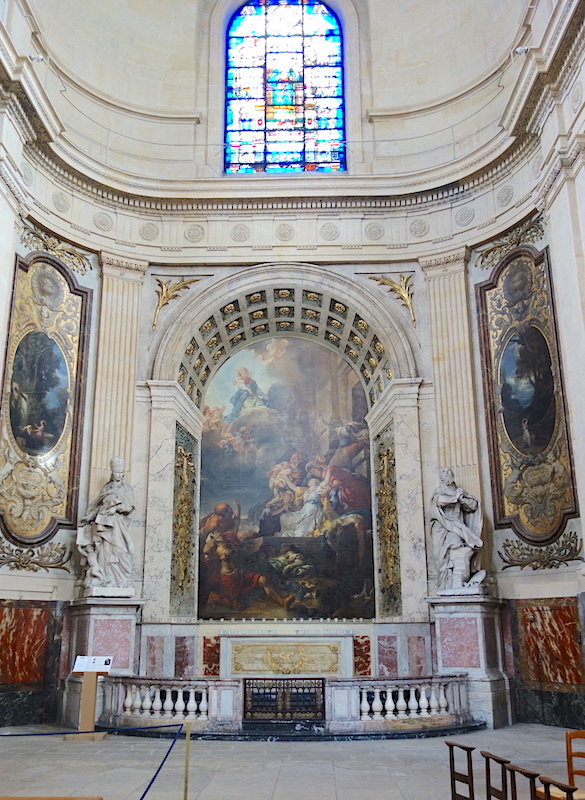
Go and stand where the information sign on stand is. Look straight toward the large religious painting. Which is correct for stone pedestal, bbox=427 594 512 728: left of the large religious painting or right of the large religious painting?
right

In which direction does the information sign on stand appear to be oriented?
toward the camera

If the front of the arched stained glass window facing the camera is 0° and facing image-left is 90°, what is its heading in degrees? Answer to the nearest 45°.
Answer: approximately 0°

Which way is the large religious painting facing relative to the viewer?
toward the camera

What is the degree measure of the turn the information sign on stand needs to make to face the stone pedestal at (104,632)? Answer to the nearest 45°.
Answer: approximately 180°

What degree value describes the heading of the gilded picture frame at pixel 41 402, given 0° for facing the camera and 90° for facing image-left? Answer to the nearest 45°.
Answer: approximately 315°

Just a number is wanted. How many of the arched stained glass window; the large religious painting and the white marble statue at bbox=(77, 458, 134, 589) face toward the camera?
3

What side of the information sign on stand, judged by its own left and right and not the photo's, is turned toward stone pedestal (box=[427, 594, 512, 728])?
left

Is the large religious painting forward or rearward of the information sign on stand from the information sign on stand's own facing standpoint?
rearward

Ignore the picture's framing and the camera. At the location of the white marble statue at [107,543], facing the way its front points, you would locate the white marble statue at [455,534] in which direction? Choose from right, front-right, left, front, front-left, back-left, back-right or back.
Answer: left

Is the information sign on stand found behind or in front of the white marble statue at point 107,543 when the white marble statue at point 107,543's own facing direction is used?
in front

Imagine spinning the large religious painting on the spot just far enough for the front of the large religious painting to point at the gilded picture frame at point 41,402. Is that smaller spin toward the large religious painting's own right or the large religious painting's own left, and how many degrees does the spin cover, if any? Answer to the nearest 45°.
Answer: approximately 45° to the large religious painting's own right
